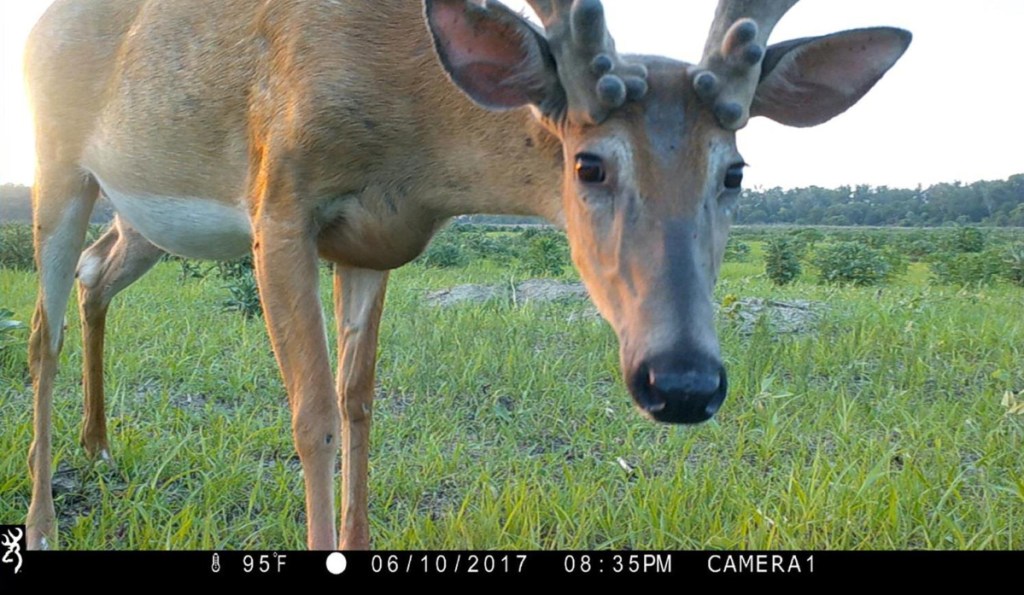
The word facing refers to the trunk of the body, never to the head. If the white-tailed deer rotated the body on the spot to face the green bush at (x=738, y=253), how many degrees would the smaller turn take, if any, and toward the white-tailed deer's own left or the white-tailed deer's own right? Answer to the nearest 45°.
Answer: approximately 135° to the white-tailed deer's own left

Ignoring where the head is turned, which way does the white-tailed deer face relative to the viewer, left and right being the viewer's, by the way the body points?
facing the viewer and to the right of the viewer

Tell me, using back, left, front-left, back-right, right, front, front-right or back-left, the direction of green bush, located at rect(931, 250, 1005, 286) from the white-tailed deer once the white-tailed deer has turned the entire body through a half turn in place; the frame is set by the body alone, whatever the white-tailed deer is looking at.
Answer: right

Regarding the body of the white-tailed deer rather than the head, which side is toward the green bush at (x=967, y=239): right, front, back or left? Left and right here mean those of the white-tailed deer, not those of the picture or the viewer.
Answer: left

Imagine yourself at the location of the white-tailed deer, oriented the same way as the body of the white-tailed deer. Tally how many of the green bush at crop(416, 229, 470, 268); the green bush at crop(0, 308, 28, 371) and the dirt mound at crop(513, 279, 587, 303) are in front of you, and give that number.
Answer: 0

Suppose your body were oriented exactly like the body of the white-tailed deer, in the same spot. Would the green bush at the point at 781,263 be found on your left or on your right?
on your left

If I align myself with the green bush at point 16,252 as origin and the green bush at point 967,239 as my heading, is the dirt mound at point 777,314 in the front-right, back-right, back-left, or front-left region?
front-right

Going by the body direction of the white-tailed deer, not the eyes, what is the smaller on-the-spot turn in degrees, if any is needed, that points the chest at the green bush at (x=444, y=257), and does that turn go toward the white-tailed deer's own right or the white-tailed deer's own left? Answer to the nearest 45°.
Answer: approximately 135° to the white-tailed deer's own left

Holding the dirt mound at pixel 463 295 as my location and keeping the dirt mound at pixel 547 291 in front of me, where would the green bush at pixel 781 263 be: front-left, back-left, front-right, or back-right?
front-left

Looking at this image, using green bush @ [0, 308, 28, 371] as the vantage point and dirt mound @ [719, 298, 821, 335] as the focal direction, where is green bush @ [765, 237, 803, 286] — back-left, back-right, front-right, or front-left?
front-left

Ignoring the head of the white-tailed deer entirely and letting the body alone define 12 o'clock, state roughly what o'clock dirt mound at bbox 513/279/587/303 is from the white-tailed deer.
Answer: The dirt mound is roughly at 8 o'clock from the white-tailed deer.

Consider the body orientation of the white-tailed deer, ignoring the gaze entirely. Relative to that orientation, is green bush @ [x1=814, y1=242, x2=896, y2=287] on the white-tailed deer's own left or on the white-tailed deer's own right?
on the white-tailed deer's own left

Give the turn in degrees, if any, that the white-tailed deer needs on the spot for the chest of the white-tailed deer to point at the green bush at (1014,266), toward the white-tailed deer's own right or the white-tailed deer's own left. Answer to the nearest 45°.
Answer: approximately 90° to the white-tailed deer's own left

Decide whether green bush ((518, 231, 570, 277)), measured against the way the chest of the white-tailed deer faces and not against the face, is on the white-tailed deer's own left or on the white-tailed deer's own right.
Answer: on the white-tailed deer's own left
